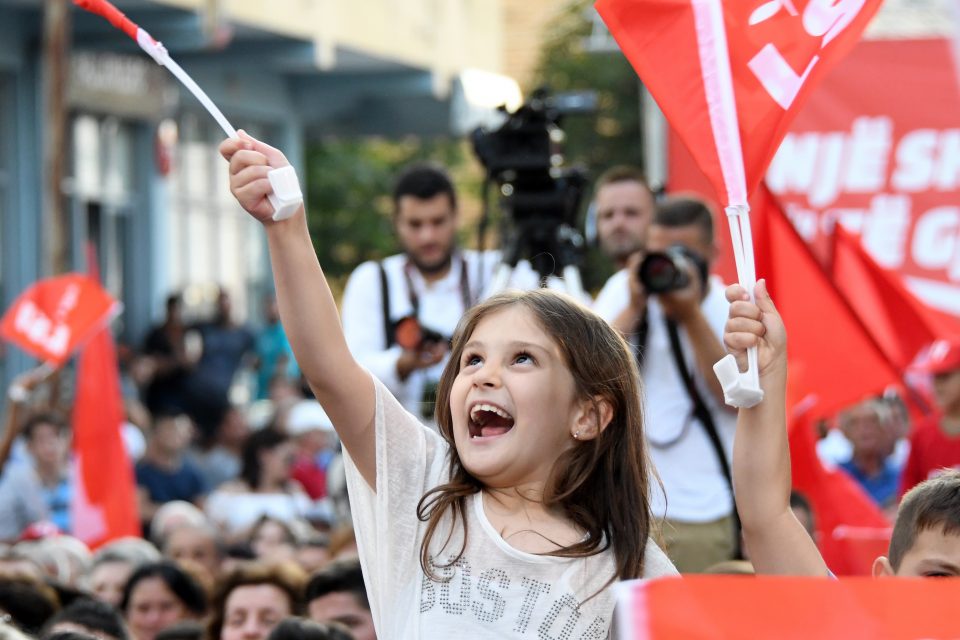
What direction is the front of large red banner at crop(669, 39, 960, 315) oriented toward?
toward the camera

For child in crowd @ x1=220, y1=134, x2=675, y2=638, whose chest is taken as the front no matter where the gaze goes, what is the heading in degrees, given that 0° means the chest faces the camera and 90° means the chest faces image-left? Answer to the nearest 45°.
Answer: approximately 45°

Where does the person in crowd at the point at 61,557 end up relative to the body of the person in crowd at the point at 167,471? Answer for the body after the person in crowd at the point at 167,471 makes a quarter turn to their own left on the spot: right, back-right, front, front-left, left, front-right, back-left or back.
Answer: right

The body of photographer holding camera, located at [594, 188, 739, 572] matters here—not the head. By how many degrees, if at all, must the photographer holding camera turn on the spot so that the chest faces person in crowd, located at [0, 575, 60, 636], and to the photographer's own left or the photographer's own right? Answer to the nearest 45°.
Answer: approximately 90° to the photographer's own right

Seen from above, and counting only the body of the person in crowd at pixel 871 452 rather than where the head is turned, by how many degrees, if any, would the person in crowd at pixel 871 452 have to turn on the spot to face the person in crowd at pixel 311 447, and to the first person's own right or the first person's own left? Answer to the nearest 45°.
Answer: approximately 45° to the first person's own right

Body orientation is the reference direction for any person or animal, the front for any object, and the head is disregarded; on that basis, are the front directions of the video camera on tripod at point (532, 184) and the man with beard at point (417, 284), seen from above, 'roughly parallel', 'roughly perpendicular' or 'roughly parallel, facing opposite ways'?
roughly perpendicular

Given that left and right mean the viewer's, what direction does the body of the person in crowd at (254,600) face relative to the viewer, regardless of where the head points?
facing the viewer

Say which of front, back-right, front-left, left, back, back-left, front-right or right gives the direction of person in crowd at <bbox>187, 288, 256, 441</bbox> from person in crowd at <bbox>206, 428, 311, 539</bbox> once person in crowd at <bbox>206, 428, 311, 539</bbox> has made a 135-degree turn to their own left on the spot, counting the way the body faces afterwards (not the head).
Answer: front

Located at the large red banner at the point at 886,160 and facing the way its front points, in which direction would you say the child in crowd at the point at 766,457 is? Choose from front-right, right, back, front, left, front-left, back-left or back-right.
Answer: front

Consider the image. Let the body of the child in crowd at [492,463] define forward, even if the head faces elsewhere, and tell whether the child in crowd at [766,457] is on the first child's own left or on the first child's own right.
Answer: on the first child's own left

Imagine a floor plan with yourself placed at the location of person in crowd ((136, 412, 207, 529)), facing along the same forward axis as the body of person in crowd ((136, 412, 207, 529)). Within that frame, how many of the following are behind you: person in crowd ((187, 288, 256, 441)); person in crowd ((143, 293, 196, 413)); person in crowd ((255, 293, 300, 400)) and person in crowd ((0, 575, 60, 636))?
3

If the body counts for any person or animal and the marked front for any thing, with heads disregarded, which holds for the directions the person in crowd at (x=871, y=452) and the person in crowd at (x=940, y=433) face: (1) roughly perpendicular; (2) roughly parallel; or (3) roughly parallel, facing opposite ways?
roughly parallel
